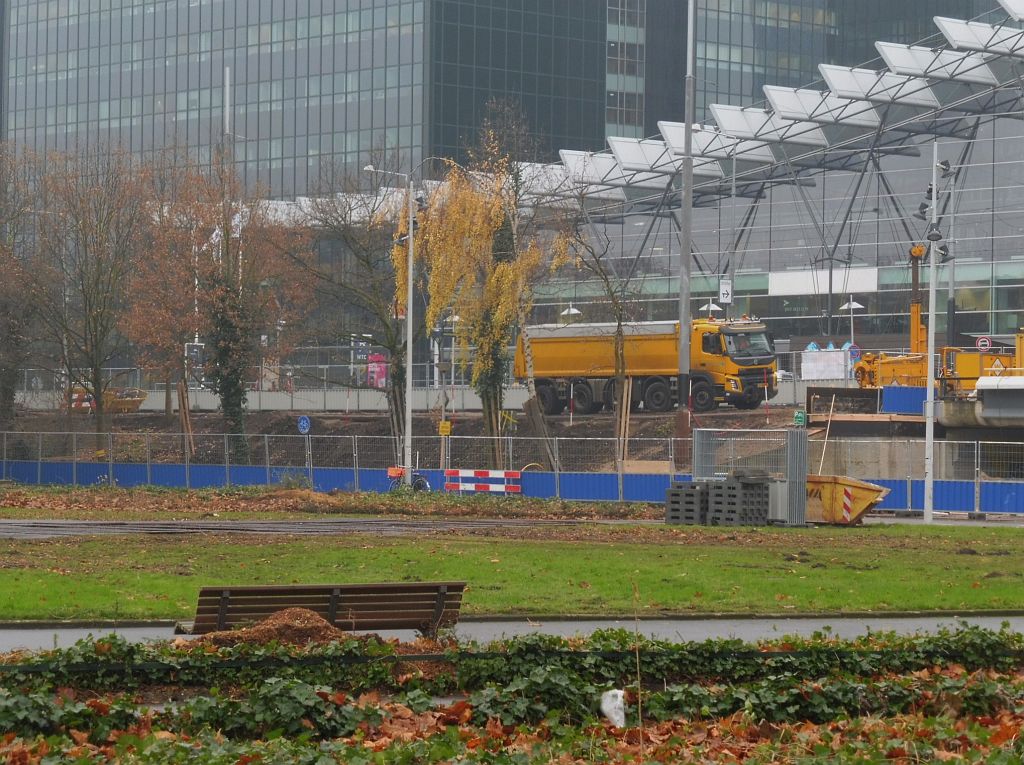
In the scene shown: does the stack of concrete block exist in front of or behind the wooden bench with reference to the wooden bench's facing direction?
in front

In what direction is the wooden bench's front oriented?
away from the camera

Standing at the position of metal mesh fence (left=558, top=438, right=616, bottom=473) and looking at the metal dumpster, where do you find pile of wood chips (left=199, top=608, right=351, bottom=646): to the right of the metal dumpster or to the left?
right

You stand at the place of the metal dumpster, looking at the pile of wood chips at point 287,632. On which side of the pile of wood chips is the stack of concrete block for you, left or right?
right

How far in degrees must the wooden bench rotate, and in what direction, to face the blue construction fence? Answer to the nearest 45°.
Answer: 0° — it already faces it

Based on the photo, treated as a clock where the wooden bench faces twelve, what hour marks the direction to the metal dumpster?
The metal dumpster is roughly at 1 o'clock from the wooden bench.
